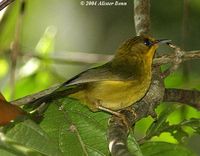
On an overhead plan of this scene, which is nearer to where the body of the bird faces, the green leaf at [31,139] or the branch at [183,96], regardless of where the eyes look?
the branch

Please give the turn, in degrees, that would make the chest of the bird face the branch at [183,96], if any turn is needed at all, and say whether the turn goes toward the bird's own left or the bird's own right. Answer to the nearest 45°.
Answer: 0° — it already faces it

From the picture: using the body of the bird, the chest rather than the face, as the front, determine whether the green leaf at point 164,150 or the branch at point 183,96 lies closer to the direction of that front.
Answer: the branch

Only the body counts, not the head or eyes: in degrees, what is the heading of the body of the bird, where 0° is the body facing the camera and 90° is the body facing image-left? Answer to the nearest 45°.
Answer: approximately 270°
